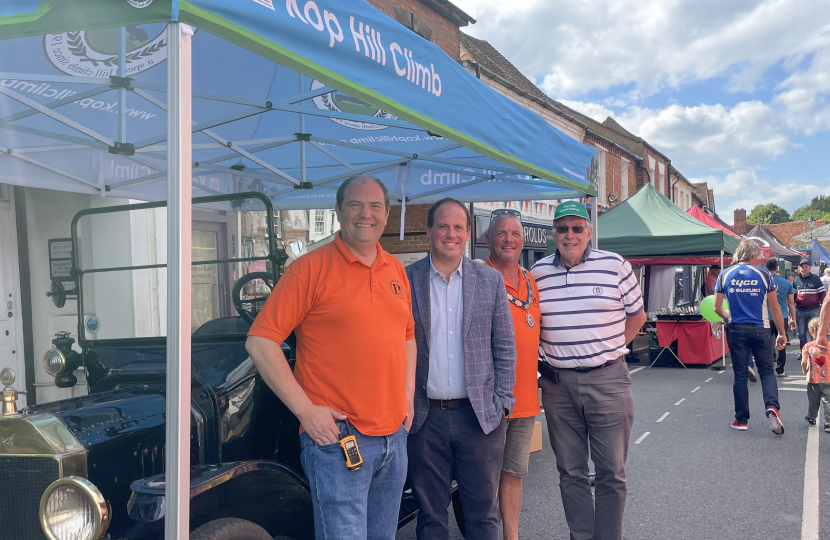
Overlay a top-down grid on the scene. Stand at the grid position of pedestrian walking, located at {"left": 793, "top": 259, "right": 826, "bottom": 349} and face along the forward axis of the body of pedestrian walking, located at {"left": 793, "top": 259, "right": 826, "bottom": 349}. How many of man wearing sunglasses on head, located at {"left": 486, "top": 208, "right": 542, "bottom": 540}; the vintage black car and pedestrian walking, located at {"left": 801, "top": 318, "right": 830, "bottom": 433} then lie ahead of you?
3

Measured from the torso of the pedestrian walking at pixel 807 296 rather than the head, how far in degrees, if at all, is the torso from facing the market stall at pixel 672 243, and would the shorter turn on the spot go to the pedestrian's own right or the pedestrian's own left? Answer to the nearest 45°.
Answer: approximately 45° to the pedestrian's own right

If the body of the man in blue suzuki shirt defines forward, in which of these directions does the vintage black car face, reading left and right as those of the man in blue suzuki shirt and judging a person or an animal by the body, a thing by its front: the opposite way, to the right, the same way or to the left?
the opposite way

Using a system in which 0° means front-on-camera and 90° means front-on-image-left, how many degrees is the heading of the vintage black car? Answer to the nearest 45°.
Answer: approximately 45°

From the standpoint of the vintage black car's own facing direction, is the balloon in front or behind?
behind

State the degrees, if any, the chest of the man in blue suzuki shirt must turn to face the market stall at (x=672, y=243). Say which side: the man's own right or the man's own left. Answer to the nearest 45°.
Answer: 0° — they already face it

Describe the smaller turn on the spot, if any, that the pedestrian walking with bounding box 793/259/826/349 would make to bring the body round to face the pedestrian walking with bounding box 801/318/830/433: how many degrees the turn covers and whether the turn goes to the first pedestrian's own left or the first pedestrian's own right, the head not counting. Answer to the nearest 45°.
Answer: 0° — they already face them

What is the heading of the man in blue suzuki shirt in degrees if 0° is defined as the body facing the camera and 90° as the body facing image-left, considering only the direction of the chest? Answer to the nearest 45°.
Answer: approximately 180°
